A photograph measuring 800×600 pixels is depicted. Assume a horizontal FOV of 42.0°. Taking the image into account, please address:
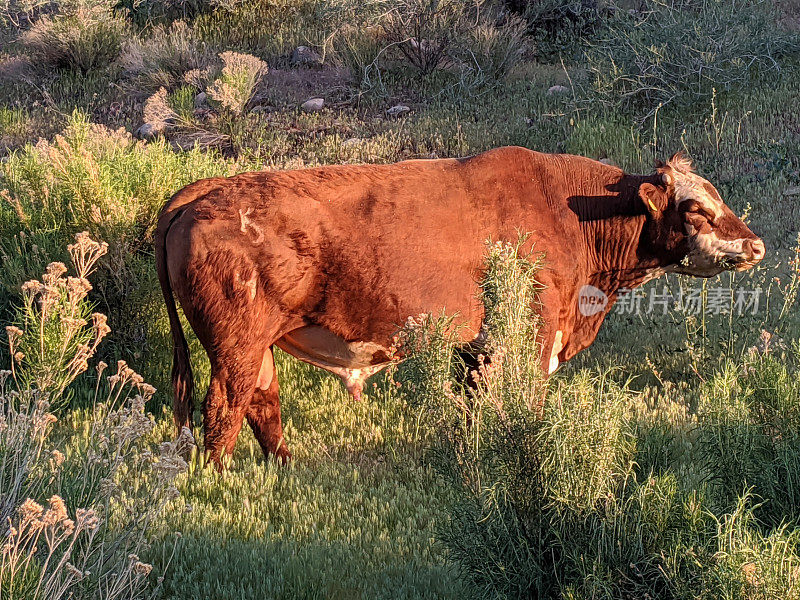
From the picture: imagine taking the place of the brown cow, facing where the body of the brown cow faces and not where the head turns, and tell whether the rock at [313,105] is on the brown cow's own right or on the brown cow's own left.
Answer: on the brown cow's own left

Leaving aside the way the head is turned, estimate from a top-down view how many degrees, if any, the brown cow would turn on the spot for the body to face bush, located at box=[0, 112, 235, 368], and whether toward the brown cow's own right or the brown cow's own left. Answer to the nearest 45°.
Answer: approximately 135° to the brown cow's own left

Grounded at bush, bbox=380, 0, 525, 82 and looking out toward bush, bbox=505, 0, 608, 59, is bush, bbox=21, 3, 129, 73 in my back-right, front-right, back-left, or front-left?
back-left

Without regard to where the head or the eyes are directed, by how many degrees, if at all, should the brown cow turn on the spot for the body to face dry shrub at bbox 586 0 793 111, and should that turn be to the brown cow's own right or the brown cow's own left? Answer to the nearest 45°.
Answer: approximately 90° to the brown cow's own left

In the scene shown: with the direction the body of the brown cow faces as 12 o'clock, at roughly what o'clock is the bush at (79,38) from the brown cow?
The bush is roughly at 8 o'clock from the brown cow.

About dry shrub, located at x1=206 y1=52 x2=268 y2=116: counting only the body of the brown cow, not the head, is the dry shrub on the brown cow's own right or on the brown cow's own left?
on the brown cow's own left

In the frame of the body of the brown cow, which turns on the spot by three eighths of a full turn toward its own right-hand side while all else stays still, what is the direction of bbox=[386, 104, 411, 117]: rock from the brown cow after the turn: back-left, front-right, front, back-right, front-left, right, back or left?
back-right

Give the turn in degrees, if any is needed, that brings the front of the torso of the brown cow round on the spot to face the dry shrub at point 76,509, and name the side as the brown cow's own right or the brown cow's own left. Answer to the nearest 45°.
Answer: approximately 90° to the brown cow's own right

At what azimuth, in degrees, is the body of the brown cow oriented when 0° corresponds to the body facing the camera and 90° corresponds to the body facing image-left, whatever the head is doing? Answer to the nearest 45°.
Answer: approximately 270°

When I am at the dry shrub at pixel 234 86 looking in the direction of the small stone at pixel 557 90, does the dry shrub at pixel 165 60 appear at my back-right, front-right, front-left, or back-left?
back-left

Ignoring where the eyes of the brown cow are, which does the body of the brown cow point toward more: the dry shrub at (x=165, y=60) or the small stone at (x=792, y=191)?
the small stone

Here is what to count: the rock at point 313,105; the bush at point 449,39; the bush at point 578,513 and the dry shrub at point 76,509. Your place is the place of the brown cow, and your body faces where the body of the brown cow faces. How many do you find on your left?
2

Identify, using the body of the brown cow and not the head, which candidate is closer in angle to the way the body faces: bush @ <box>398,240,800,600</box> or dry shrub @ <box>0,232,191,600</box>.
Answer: the bush

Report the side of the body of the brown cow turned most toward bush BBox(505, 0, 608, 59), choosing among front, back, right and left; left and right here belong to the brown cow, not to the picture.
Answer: left

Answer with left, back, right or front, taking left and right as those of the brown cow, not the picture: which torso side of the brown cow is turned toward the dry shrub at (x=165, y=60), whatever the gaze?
left

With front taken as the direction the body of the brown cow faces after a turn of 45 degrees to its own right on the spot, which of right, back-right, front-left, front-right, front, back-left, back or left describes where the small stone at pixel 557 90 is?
back-left
